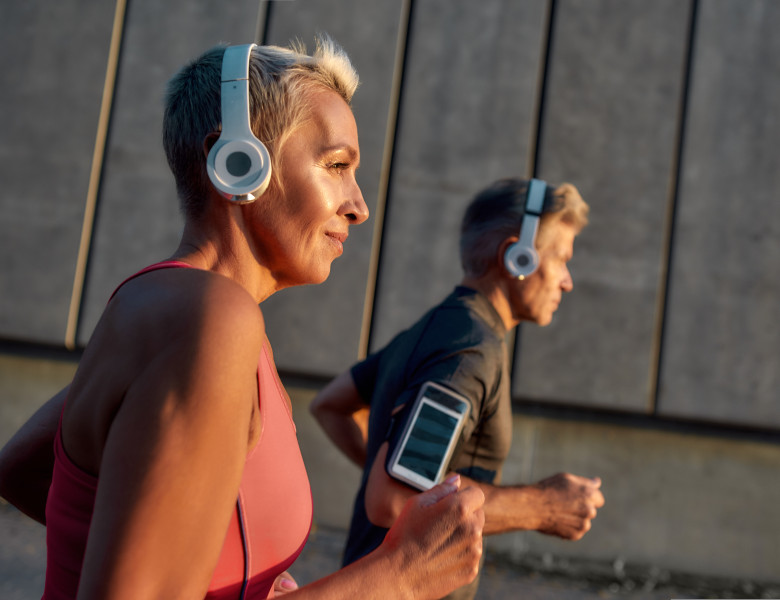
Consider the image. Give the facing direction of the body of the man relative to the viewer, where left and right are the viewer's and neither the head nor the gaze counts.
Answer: facing to the right of the viewer

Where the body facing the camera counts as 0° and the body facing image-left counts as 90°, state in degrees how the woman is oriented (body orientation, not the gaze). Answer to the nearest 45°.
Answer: approximately 270°

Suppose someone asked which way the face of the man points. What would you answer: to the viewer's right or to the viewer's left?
to the viewer's right

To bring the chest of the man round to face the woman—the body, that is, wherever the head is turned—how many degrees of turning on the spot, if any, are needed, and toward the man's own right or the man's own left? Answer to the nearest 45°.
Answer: approximately 90° to the man's own right

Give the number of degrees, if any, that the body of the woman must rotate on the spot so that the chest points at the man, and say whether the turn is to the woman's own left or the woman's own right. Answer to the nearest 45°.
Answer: approximately 45° to the woman's own left

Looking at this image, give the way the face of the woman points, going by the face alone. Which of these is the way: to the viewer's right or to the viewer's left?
to the viewer's right

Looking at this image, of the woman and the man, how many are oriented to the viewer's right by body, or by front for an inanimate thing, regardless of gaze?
2
